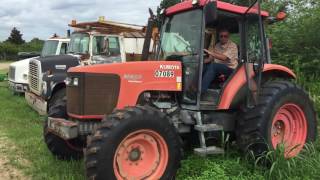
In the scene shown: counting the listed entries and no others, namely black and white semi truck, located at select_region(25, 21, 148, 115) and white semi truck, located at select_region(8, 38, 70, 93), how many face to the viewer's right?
0

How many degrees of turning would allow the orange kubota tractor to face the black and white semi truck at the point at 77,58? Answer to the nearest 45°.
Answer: approximately 90° to its right

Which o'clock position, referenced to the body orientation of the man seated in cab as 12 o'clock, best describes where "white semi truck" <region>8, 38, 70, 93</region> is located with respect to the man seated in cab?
The white semi truck is roughly at 3 o'clock from the man seated in cab.

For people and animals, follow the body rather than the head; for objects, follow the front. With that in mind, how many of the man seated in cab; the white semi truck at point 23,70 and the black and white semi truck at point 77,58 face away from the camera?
0

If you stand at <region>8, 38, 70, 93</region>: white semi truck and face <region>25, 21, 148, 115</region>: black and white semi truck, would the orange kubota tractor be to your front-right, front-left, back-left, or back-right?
front-right

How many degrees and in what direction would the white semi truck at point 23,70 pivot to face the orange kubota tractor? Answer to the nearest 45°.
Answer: approximately 45° to its left

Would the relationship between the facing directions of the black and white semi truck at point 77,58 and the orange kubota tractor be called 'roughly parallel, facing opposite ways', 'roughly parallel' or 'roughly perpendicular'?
roughly parallel

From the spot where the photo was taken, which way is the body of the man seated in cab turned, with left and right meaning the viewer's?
facing the viewer and to the left of the viewer

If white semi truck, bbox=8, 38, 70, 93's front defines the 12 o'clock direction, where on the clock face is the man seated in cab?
The man seated in cab is roughly at 10 o'clock from the white semi truck.

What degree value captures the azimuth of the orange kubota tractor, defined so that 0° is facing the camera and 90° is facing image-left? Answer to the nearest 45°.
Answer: approximately 45°
